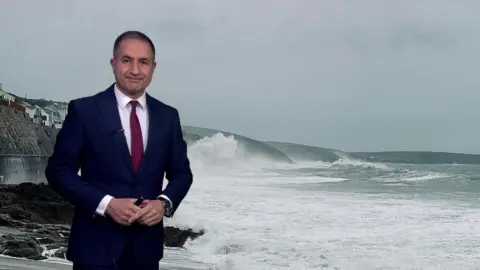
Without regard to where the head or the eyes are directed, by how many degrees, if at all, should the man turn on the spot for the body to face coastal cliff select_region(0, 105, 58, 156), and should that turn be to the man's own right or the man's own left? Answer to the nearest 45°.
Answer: approximately 135° to the man's own left

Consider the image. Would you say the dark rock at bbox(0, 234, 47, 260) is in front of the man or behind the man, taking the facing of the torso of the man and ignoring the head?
behind

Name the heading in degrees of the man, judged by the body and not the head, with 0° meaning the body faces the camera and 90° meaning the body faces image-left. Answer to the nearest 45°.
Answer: approximately 315°

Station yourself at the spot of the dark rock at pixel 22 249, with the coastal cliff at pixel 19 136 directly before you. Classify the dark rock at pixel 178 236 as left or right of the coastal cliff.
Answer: right

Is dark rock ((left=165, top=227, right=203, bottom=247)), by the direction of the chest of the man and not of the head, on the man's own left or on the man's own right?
on the man's own left
